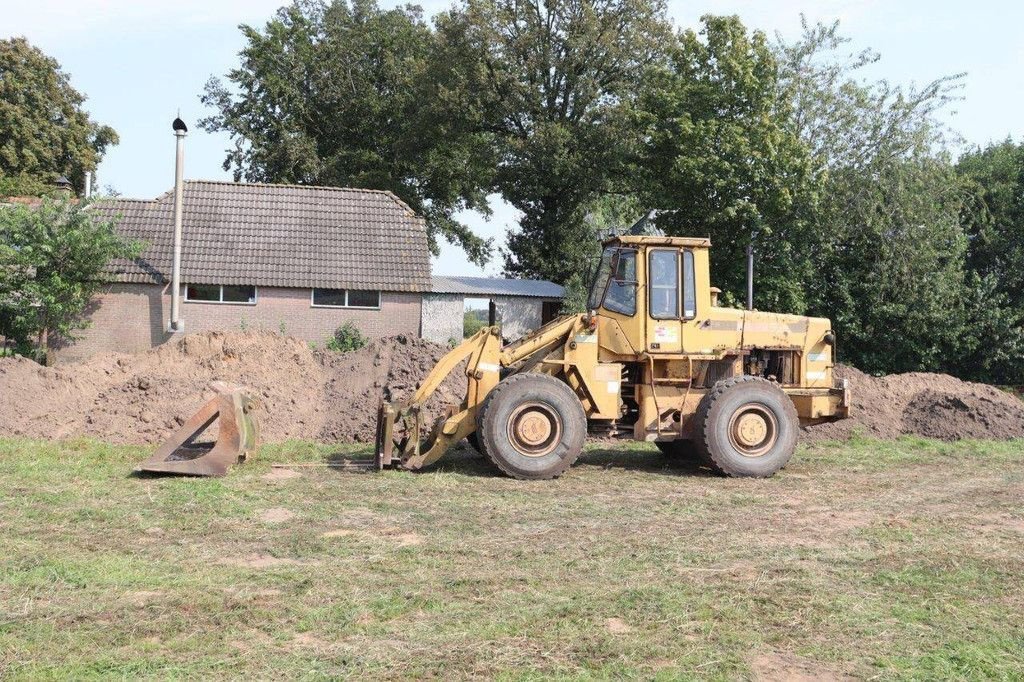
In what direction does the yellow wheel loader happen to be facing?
to the viewer's left

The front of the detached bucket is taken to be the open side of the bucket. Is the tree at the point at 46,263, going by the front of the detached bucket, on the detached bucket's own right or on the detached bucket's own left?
on the detached bucket's own right

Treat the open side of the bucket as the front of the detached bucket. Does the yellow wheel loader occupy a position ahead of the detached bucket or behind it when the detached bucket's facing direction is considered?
behind

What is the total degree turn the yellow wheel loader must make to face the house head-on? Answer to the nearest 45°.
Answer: approximately 45° to its right

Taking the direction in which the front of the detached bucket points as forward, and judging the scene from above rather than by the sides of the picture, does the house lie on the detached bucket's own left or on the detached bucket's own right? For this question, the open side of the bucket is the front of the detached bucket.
on the detached bucket's own right

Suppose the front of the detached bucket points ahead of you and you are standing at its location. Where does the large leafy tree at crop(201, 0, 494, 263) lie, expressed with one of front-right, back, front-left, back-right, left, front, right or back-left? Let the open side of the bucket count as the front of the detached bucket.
right

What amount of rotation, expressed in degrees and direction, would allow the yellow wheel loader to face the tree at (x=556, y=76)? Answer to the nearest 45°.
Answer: approximately 90° to its right

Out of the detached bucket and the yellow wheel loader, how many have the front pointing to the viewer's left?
2

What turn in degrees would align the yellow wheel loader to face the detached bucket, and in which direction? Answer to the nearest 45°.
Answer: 0° — it already faces it

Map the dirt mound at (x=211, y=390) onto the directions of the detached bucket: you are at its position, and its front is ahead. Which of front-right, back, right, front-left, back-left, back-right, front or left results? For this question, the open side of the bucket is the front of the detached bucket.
right

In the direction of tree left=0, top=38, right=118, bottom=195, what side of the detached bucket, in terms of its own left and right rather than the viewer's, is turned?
right

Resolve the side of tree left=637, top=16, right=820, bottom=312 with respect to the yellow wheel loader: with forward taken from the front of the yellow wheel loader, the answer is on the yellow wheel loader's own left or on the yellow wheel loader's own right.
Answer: on the yellow wheel loader's own right

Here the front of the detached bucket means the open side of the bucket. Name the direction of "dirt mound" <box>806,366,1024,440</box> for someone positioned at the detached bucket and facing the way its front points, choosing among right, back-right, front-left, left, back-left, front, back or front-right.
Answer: back

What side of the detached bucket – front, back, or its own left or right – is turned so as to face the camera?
left
